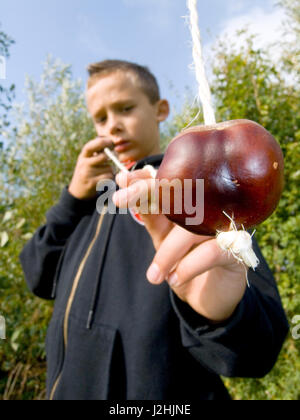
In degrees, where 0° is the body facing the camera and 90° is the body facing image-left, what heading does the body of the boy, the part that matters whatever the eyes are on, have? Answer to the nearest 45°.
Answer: approximately 45°
